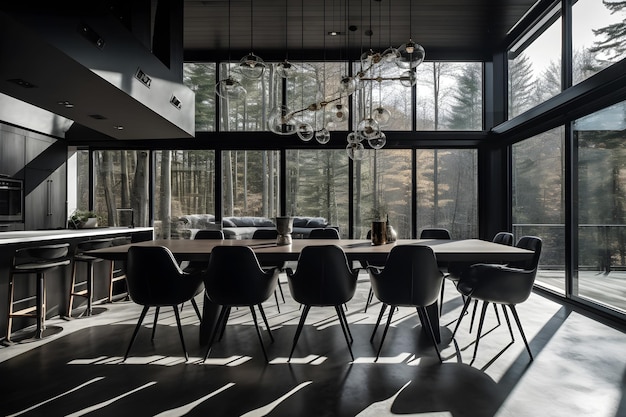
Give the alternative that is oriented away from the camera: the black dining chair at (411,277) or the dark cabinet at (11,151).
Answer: the black dining chair

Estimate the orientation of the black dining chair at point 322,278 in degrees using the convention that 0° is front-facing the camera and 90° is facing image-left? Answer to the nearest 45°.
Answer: approximately 180°

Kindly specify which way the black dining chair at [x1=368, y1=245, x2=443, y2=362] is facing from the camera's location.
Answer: facing away from the viewer

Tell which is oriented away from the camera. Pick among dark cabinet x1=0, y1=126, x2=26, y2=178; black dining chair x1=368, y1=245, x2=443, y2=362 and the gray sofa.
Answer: the black dining chair

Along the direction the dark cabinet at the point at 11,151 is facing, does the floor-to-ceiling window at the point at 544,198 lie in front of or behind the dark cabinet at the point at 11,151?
in front

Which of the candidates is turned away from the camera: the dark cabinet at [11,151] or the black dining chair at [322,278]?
the black dining chair

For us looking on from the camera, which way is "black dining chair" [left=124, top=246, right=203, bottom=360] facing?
facing away from the viewer and to the right of the viewer

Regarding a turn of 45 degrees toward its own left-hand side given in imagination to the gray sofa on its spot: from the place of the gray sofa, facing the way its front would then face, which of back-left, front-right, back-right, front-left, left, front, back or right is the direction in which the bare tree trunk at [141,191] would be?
back-right

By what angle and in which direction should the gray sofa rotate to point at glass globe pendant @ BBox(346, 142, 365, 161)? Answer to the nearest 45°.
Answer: approximately 45° to its left

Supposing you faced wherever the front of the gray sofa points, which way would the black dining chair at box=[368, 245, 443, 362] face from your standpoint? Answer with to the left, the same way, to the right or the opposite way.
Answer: the opposite way

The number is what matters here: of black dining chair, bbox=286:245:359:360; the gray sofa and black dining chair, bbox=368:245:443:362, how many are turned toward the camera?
1

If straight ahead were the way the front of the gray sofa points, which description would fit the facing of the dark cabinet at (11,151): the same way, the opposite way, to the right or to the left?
to the left

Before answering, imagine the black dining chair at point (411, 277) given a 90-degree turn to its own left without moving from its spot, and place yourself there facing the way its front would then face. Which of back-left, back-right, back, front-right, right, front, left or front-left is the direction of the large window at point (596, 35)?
back-right

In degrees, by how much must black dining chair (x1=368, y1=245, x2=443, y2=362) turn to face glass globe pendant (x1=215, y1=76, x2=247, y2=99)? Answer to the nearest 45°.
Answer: approximately 90° to its left

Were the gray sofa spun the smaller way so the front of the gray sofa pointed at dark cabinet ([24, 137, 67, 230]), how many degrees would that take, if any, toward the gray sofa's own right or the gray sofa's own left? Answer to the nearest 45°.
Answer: approximately 90° to the gray sofa's own right

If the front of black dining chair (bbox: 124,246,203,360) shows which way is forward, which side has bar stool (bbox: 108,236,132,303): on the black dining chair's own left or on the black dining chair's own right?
on the black dining chair's own left

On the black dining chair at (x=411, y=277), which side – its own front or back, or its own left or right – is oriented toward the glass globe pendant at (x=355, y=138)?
front
